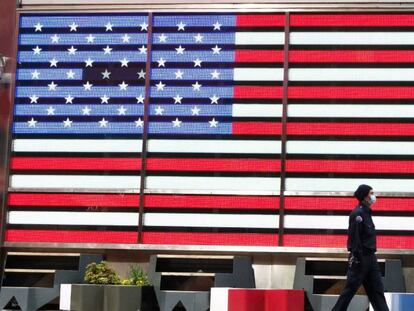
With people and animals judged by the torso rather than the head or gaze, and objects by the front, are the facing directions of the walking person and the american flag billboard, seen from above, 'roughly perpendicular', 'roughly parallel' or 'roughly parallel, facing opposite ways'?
roughly perpendicular

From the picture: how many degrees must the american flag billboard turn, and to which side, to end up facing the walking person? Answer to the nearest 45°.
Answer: approximately 45° to its left
